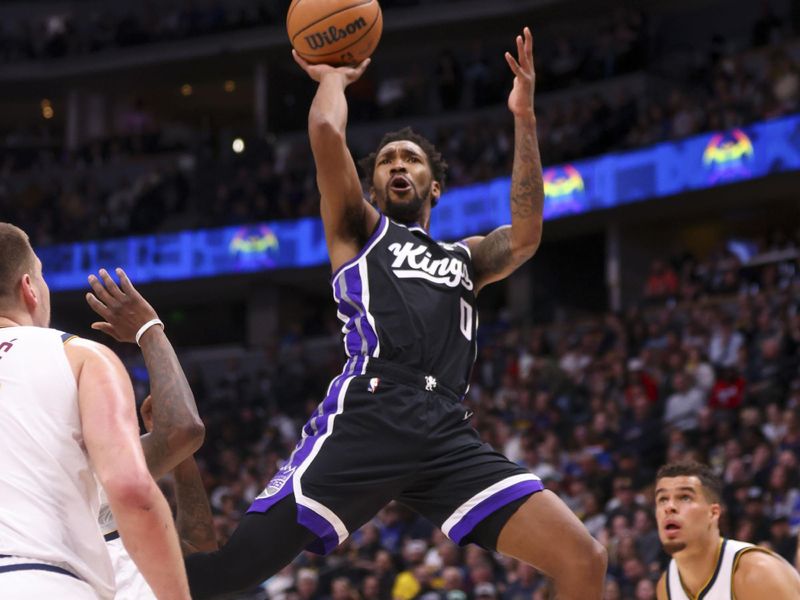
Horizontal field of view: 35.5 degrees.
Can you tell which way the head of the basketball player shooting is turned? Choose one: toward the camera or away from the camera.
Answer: toward the camera

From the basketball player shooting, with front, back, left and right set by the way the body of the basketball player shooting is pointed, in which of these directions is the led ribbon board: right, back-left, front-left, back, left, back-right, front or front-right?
back-left
